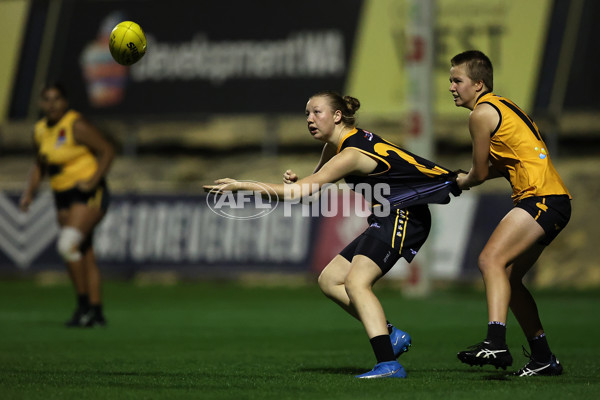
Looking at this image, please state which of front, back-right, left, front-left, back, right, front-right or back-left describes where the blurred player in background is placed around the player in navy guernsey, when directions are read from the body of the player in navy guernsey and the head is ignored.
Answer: front-right

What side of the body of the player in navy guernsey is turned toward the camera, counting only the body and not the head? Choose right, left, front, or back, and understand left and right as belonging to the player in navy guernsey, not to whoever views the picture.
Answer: left

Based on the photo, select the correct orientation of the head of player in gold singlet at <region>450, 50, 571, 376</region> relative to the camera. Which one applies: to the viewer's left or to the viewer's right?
to the viewer's left

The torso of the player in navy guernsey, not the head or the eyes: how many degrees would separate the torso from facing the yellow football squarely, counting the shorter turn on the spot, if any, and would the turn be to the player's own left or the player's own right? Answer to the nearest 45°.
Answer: approximately 45° to the player's own right

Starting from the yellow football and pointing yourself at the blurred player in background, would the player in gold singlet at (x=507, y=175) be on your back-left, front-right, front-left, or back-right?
back-right

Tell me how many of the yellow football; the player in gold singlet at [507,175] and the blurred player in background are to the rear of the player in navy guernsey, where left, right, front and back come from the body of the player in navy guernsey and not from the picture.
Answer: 1

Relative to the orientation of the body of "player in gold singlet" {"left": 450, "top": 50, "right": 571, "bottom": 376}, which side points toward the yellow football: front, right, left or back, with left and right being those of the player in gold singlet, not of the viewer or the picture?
front

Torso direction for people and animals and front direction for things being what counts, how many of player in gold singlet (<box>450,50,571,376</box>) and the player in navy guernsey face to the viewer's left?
2

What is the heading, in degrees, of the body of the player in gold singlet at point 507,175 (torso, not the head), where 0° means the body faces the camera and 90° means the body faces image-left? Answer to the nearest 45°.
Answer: approximately 90°

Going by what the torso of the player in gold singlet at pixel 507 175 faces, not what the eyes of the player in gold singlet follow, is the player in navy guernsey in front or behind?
in front

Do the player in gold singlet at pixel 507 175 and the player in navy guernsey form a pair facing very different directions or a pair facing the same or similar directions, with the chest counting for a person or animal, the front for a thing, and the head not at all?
same or similar directions
